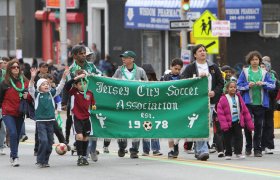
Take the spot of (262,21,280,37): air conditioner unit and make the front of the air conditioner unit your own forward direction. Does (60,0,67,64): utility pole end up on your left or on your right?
on your right

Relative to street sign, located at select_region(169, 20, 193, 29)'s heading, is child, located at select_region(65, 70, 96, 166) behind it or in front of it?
in front

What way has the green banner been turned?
toward the camera

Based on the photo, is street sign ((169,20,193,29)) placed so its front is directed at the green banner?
yes

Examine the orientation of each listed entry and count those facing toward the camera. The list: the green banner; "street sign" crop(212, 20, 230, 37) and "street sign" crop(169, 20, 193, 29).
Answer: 3

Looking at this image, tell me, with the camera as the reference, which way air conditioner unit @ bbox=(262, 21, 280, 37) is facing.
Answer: facing the viewer

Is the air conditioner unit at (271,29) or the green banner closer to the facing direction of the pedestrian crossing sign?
the green banner

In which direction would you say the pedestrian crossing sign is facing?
toward the camera

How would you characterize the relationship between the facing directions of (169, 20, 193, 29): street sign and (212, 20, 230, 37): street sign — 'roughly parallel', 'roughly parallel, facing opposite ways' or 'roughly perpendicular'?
roughly parallel

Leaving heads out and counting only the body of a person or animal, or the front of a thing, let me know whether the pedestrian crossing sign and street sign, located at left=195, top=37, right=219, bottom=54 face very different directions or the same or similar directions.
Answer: same or similar directions
